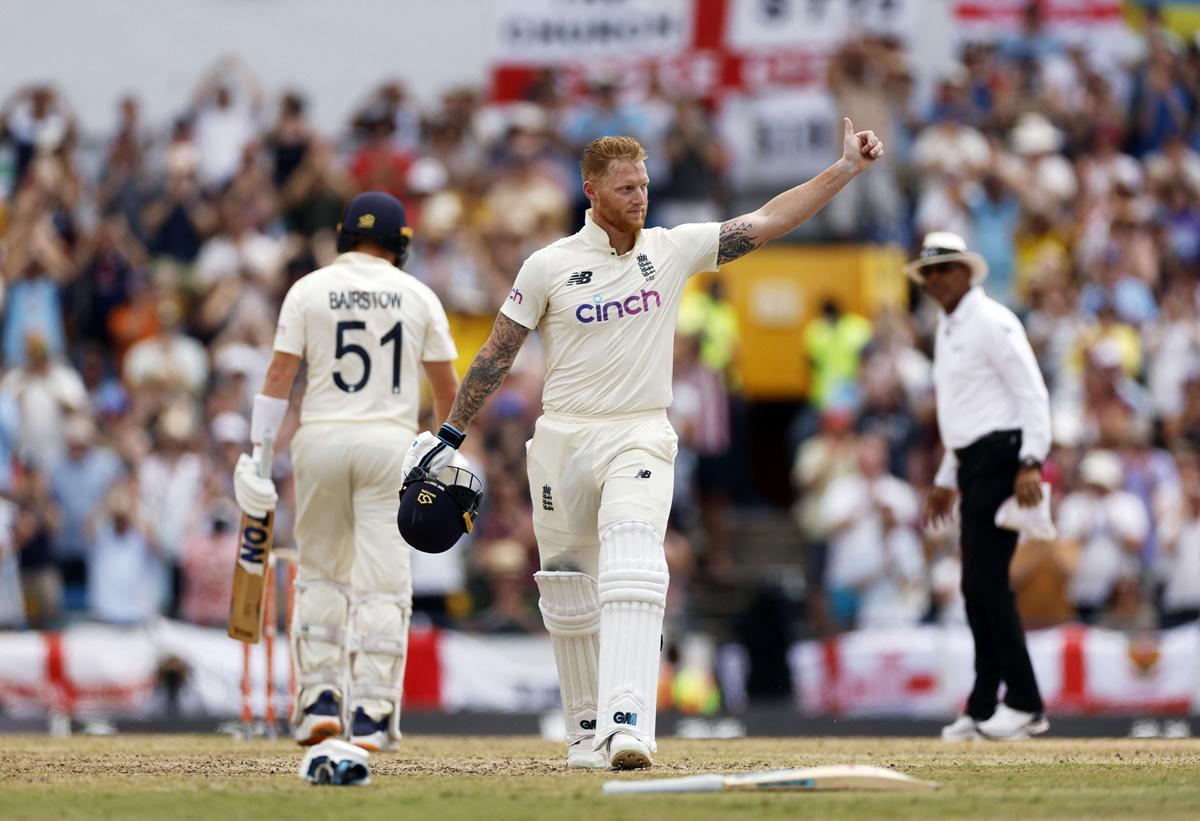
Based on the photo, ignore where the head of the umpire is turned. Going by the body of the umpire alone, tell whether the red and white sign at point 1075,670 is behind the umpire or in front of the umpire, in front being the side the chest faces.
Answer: behind

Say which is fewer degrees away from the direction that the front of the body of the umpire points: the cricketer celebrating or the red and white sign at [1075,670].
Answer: the cricketer celebrating

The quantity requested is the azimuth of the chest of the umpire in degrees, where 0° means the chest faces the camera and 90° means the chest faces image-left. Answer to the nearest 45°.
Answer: approximately 45°

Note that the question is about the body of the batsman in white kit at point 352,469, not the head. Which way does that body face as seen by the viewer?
away from the camera

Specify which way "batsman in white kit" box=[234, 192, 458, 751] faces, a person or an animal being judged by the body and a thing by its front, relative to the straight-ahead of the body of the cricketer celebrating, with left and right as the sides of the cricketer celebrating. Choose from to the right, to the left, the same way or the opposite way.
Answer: the opposite way

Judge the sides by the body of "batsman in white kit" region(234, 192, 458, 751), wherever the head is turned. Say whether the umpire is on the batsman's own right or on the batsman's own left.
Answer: on the batsman's own right

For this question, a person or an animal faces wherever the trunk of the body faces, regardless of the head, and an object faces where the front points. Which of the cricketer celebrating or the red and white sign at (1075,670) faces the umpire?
the red and white sign

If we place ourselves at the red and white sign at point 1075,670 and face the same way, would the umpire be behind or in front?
in front

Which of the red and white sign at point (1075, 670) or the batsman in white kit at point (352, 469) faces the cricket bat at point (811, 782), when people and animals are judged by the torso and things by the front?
the red and white sign
